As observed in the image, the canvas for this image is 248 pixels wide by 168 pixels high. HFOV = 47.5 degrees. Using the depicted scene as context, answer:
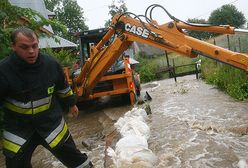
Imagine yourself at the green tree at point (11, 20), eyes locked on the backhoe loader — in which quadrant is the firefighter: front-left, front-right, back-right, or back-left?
front-right

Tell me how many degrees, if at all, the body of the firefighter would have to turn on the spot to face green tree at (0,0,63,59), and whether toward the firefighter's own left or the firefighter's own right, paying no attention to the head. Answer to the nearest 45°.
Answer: approximately 180°

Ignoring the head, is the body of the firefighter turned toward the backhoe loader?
no

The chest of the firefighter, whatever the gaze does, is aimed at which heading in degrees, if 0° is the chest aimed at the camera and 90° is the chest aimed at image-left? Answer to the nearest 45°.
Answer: approximately 0°

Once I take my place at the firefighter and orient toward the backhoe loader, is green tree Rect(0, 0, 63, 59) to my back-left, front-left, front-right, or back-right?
front-left
